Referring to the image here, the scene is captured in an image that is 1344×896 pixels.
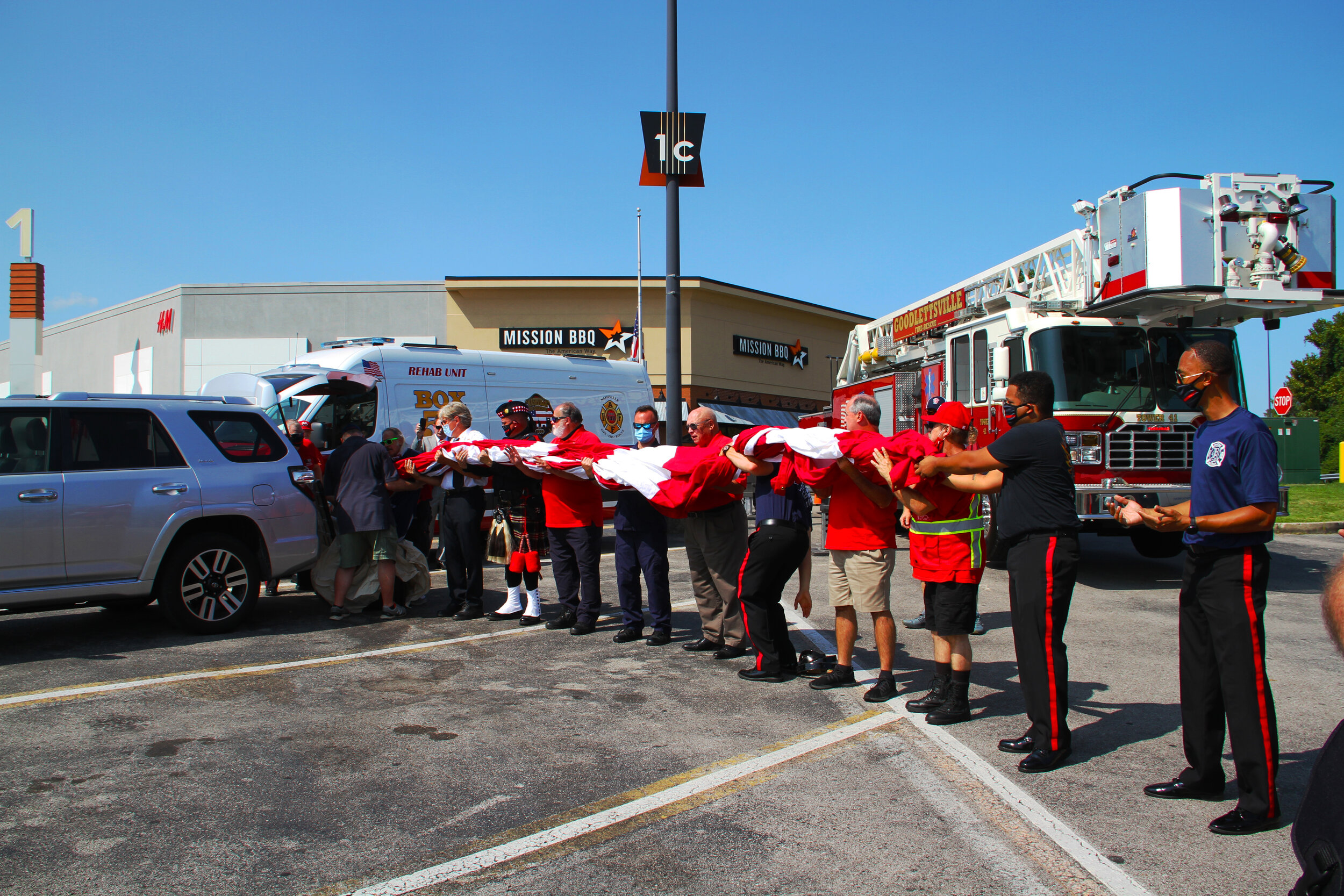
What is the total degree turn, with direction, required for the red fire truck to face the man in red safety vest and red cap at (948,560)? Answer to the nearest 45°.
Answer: approximately 45° to its right

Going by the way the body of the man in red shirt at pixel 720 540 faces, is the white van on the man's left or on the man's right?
on the man's right

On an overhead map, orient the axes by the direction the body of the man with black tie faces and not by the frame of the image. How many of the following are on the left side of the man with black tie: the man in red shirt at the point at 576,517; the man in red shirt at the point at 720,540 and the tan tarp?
2

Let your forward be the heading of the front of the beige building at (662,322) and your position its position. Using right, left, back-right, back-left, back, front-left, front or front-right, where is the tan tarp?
front

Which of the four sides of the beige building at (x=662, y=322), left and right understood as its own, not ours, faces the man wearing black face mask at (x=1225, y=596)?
front

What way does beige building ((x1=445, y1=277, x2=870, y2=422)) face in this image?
toward the camera

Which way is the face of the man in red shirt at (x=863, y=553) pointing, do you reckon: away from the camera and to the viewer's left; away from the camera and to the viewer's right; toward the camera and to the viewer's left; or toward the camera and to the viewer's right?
away from the camera and to the viewer's left

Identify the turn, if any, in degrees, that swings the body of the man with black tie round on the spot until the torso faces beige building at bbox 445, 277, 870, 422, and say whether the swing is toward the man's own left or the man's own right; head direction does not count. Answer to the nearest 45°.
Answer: approximately 135° to the man's own right

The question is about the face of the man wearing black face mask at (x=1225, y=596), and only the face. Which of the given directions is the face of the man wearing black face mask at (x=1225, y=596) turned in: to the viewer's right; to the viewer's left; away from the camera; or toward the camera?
to the viewer's left

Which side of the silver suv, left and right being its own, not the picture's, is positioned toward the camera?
left

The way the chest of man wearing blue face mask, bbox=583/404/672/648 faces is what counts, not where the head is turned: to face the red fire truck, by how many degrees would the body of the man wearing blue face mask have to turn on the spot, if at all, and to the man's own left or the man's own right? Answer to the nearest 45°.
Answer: approximately 180°

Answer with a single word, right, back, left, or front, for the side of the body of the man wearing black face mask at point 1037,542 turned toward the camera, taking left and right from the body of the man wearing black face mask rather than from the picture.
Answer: left

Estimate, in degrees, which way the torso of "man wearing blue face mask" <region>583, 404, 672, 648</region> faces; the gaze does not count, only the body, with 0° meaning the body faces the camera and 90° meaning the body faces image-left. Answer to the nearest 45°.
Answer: approximately 45°

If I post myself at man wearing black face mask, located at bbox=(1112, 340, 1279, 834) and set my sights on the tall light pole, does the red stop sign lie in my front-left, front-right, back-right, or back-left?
front-right

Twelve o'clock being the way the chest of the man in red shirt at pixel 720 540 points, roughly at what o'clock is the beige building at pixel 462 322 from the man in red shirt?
The beige building is roughly at 4 o'clock from the man in red shirt.

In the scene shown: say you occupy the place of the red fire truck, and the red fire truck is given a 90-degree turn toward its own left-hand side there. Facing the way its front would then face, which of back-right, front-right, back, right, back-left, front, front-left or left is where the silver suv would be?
back

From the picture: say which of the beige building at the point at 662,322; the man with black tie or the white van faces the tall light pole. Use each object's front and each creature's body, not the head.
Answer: the beige building

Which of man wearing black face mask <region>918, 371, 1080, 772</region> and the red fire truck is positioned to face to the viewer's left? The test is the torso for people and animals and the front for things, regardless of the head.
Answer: the man wearing black face mask
